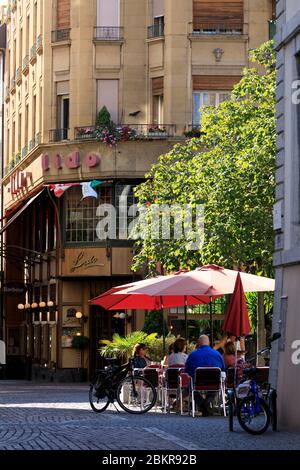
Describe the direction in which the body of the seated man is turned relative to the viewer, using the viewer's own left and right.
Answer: facing away from the viewer

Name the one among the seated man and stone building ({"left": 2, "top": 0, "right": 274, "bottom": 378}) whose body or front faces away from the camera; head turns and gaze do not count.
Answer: the seated man

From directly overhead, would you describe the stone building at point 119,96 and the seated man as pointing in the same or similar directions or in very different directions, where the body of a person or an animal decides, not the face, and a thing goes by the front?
very different directions

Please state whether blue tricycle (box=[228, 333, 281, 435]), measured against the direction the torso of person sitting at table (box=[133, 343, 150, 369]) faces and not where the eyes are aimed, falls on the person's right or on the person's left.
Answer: on the person's right

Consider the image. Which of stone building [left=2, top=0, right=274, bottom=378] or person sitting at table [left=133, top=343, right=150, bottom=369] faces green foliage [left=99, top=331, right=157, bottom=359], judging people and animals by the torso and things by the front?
the stone building

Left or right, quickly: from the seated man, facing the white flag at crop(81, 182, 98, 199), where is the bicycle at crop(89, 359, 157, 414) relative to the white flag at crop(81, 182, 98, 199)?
left

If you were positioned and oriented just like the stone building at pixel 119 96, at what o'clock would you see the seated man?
The seated man is roughly at 12 o'clock from the stone building.

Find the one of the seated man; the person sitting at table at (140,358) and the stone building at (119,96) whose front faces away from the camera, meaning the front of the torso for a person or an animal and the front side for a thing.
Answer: the seated man

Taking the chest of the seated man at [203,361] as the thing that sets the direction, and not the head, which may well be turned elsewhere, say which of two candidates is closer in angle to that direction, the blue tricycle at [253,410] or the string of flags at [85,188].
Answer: the string of flags

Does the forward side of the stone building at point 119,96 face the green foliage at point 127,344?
yes

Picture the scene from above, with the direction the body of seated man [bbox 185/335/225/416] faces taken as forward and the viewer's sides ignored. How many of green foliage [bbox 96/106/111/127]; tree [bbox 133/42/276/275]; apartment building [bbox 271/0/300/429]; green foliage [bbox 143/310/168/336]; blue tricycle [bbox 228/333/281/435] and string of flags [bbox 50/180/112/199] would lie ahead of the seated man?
4
